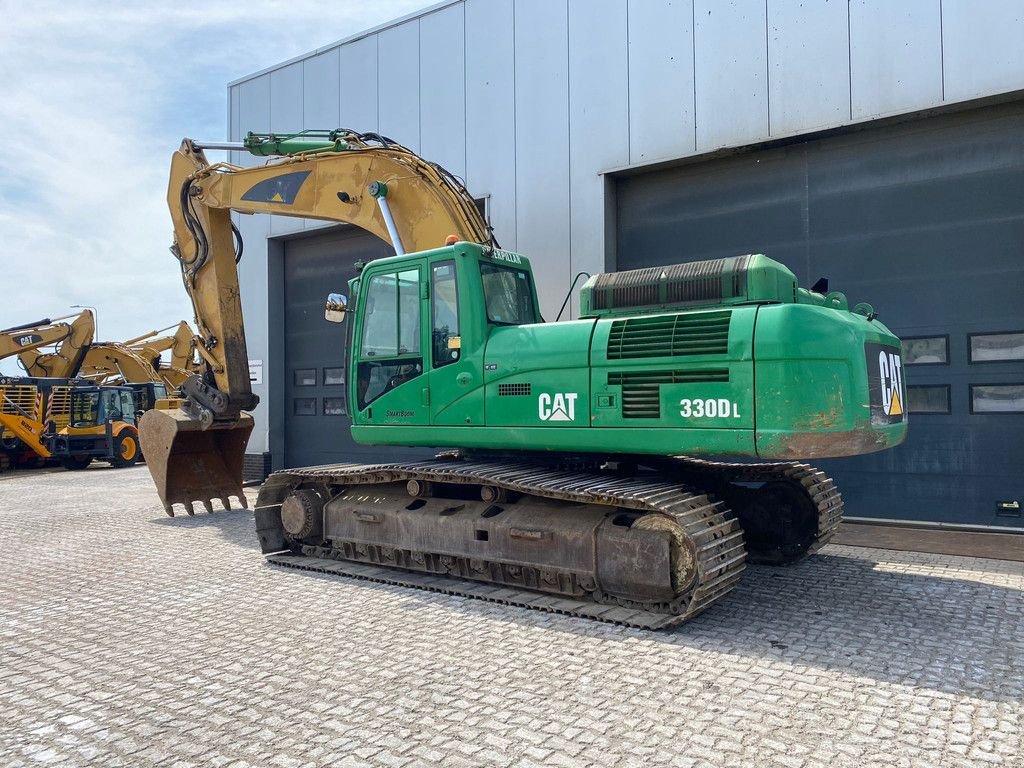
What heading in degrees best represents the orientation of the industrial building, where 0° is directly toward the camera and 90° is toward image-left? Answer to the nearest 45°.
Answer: approximately 45°

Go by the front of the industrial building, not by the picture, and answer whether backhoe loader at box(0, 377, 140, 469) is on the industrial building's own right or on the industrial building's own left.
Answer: on the industrial building's own right

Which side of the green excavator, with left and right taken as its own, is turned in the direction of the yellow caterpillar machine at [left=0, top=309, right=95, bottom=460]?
front

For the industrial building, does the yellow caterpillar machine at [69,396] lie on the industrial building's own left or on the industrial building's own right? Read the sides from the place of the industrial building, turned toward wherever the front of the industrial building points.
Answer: on the industrial building's own right

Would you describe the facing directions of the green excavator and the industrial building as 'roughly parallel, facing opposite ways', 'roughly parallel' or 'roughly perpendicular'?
roughly perpendicular

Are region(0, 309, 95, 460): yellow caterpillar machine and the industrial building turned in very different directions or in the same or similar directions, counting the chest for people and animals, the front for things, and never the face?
very different directions

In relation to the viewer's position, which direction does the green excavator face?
facing away from the viewer and to the left of the viewer

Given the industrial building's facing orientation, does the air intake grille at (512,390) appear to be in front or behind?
in front
